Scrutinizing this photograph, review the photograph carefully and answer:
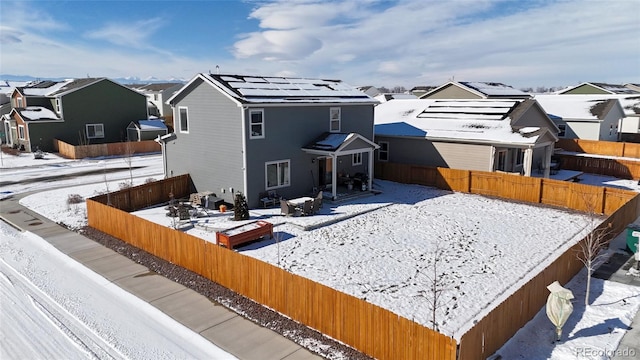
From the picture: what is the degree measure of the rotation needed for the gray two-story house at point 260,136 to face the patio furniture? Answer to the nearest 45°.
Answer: approximately 180°

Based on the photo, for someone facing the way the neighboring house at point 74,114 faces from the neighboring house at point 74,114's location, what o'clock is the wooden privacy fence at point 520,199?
The wooden privacy fence is roughly at 8 o'clock from the neighboring house.

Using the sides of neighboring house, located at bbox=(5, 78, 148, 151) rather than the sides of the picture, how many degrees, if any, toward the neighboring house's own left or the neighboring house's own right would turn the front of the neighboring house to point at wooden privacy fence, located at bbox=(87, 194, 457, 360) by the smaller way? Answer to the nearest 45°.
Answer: approximately 90° to the neighboring house's own left

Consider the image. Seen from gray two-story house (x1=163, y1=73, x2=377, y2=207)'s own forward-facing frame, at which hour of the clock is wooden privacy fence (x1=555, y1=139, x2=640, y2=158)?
The wooden privacy fence is roughly at 4 o'clock from the gray two-story house.

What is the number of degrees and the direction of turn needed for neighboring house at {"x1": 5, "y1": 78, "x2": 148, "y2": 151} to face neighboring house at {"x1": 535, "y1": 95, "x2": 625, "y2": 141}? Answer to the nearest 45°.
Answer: approximately 135° to its left

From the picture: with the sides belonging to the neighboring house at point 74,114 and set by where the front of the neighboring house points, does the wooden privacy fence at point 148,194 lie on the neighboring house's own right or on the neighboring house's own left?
on the neighboring house's own left

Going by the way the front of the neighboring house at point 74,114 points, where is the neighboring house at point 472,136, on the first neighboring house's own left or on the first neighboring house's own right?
on the first neighboring house's own left

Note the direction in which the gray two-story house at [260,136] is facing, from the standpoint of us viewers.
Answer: facing away from the viewer and to the left of the viewer

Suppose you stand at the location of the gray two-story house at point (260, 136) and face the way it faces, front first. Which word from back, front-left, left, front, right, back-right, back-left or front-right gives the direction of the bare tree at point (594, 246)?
back
